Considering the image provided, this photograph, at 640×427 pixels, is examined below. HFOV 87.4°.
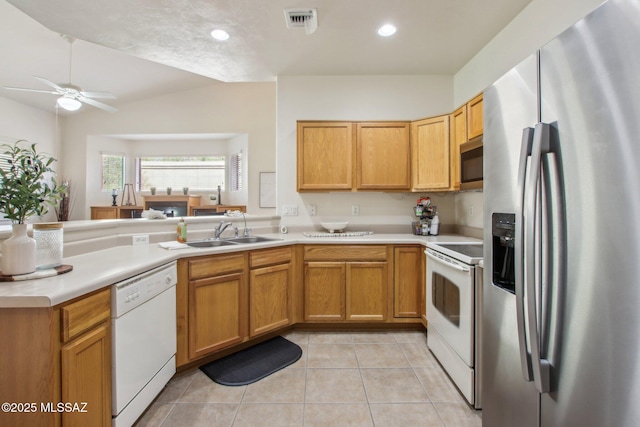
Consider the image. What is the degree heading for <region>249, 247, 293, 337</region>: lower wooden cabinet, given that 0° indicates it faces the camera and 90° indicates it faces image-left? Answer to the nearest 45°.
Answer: approximately 315°

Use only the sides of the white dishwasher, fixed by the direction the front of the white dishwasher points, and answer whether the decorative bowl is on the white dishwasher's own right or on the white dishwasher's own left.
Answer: on the white dishwasher's own left

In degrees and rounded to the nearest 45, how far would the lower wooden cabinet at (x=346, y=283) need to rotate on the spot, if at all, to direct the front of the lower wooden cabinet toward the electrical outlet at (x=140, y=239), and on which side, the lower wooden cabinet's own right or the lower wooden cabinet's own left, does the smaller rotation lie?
approximately 90° to the lower wooden cabinet's own right

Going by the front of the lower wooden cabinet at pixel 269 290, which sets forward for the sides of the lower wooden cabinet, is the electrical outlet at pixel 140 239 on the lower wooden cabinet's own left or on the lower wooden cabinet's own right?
on the lower wooden cabinet's own right

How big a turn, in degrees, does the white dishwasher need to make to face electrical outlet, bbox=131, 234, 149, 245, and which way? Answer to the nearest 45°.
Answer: approximately 135° to its left

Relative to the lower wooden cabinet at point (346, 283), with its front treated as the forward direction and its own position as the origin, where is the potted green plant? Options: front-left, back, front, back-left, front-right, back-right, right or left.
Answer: front-right

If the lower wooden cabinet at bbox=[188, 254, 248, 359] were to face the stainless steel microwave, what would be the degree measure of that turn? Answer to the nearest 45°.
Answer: approximately 45° to its left

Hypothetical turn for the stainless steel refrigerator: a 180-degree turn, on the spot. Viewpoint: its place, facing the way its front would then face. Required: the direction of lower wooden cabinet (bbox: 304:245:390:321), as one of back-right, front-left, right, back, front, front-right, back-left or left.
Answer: left

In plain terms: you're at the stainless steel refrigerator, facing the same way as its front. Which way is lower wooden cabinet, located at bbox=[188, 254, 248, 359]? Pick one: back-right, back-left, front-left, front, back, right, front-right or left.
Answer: front-right

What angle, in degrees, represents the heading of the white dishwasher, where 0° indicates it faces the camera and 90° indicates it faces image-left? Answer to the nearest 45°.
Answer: approximately 315°

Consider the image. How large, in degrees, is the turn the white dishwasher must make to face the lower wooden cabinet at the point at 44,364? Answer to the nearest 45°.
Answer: approximately 90° to its right
